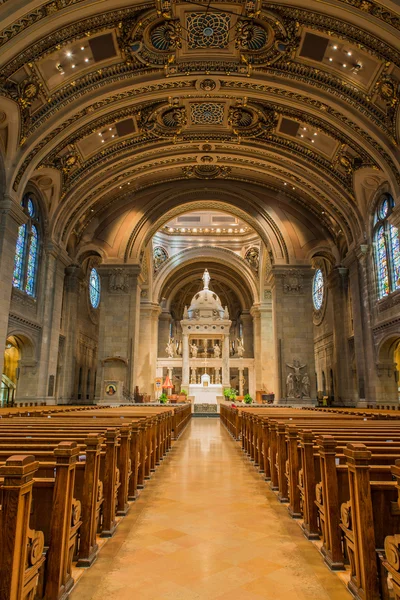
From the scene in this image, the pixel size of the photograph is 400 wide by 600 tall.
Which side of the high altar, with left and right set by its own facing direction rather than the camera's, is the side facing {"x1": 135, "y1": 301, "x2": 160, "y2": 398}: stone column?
right

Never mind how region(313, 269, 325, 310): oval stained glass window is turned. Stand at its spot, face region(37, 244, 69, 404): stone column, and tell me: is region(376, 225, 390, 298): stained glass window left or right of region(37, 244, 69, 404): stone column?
left

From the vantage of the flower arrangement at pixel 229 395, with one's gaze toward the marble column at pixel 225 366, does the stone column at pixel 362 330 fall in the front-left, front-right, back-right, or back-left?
back-right

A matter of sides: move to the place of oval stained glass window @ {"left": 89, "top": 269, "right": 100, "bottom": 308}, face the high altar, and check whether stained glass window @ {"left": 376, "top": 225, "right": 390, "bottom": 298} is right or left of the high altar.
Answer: right

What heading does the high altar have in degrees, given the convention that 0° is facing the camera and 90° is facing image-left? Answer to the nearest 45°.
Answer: approximately 0°

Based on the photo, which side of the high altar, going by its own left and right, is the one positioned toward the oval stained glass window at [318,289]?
left

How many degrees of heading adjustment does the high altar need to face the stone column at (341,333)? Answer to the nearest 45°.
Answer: approximately 45° to its left

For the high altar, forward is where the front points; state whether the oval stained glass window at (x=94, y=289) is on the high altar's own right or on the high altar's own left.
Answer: on the high altar's own right

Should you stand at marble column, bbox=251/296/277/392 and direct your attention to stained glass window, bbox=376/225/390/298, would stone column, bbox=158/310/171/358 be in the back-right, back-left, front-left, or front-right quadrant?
back-right

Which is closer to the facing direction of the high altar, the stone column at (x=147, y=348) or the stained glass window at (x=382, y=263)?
the stained glass window

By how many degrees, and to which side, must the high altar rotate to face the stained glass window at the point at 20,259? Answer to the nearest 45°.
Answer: approximately 45° to its right

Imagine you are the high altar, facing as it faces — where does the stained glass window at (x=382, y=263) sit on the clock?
The stained glass window is roughly at 11 o'clock from the high altar.
